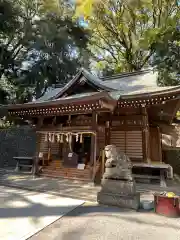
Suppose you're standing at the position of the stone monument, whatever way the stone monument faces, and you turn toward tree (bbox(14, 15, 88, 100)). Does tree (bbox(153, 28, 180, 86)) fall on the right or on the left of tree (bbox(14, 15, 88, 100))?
right

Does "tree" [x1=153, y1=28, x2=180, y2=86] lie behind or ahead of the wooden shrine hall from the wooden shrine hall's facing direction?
behind

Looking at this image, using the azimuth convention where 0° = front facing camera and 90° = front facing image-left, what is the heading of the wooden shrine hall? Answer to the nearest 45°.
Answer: approximately 45°

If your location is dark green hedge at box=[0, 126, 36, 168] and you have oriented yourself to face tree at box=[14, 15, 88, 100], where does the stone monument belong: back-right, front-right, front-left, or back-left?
back-right

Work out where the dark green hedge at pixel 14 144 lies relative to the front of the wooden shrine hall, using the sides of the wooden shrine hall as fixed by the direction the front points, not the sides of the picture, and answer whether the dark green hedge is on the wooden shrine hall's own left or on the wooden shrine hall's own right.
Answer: on the wooden shrine hall's own right

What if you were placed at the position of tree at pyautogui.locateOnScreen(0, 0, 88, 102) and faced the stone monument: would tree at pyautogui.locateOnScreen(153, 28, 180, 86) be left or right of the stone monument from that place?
left

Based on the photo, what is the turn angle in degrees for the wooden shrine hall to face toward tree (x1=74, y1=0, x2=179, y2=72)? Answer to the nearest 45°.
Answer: approximately 135° to its right

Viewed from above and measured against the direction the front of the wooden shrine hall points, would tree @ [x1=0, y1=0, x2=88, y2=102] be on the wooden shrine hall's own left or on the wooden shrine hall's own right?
on the wooden shrine hall's own right

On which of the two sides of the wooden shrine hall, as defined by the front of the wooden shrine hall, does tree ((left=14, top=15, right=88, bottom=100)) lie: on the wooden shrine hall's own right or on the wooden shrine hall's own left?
on the wooden shrine hall's own right

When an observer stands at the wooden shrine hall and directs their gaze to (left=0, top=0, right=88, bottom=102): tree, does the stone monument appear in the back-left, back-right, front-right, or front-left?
back-left
